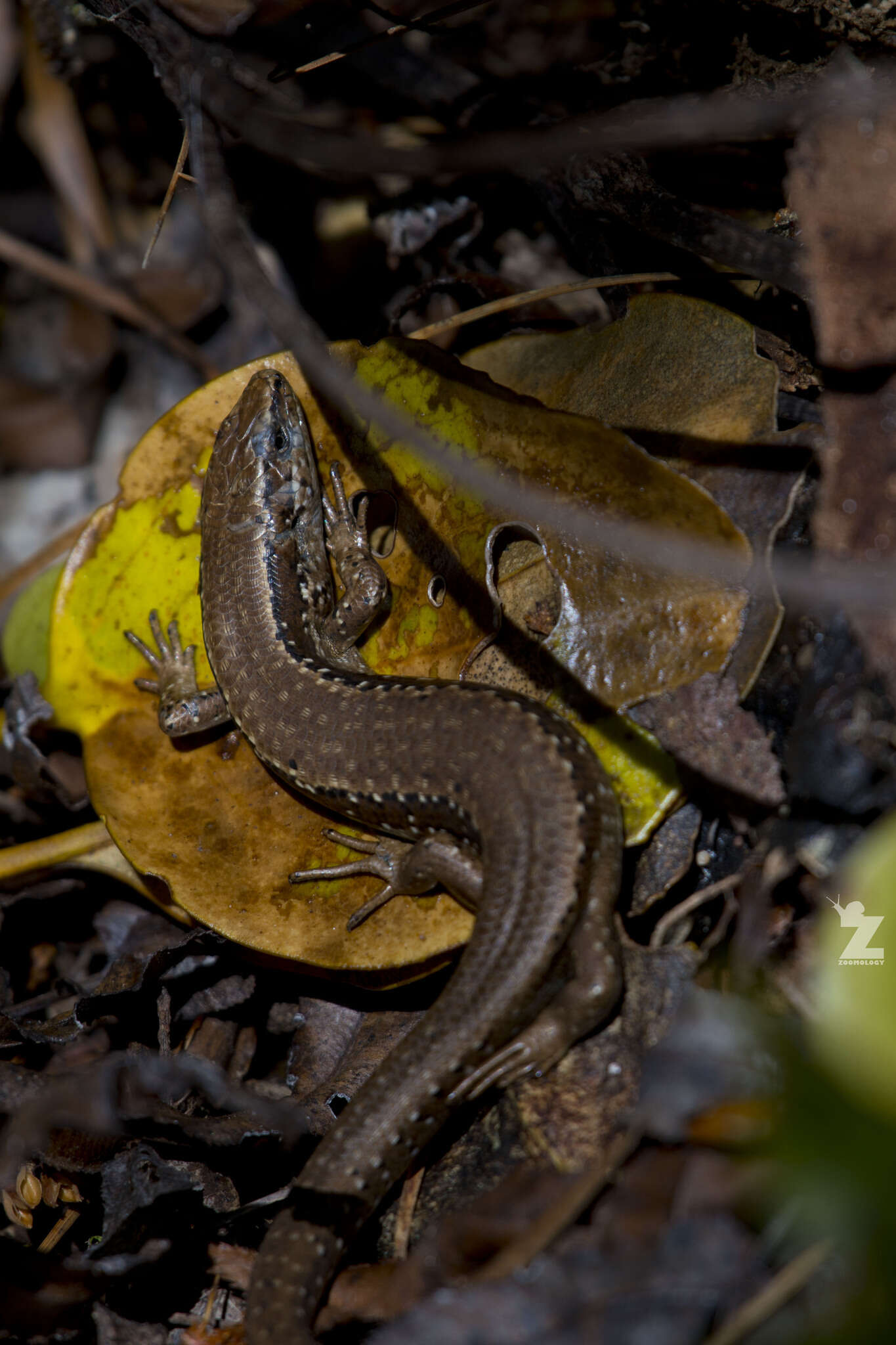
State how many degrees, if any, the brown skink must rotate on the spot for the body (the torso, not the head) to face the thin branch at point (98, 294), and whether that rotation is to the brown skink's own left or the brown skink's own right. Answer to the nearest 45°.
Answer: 0° — it already faces it

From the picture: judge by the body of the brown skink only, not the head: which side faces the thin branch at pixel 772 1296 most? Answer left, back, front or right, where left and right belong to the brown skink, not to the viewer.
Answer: back

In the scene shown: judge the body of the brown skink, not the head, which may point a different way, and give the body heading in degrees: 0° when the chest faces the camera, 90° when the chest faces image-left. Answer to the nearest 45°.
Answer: approximately 180°
